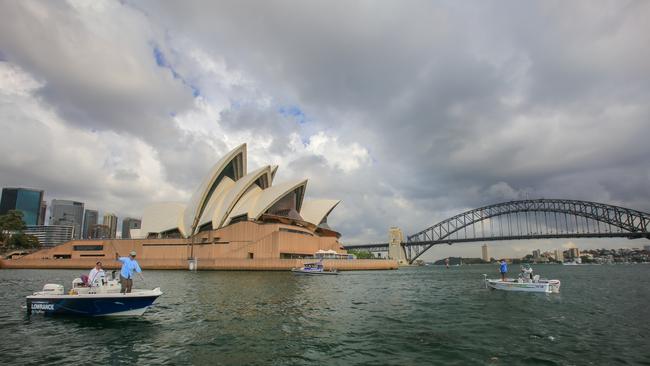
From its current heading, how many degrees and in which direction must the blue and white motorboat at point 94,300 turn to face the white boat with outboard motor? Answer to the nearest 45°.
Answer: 0° — it already faces it

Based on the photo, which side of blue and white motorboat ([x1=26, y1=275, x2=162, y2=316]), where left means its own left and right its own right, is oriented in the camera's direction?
right

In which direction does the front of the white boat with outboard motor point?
to the viewer's left

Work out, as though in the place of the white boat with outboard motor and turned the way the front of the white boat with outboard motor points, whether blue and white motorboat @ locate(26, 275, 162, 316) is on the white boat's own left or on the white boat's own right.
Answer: on the white boat's own left

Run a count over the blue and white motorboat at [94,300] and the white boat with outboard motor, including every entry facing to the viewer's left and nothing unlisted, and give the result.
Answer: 1
